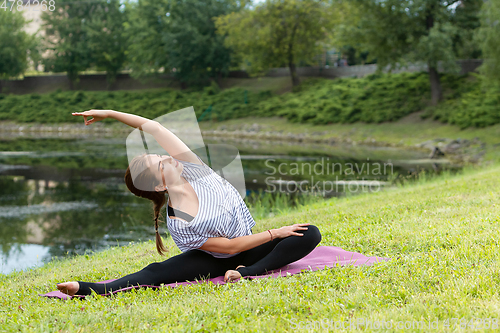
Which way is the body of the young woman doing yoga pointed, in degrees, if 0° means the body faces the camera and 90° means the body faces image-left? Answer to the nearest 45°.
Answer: approximately 0°

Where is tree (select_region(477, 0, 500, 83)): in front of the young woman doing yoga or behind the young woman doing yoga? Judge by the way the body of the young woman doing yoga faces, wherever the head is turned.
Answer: behind

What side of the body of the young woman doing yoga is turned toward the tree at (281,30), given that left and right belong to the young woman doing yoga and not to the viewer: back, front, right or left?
back

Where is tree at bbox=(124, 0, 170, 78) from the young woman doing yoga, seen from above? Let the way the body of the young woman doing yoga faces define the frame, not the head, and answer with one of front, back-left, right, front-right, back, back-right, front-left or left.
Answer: back

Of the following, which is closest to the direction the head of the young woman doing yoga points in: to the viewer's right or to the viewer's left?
to the viewer's right

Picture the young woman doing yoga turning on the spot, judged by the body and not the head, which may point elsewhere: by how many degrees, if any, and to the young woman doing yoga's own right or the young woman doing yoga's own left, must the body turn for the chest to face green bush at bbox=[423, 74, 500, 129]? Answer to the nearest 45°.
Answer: approximately 135° to the young woman doing yoga's own left

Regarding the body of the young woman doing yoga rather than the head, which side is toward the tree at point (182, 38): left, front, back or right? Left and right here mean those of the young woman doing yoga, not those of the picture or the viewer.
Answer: back

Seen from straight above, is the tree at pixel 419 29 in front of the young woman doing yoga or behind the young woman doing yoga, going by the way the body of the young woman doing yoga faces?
behind

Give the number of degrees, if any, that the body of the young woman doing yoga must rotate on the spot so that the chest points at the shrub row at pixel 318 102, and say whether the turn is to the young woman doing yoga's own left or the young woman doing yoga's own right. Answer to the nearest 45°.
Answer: approximately 180°
